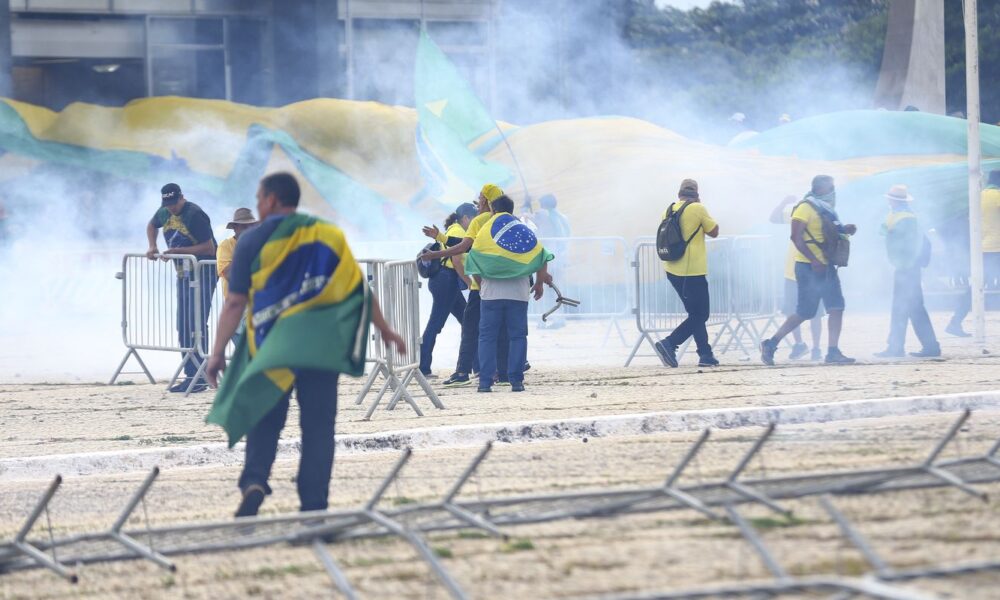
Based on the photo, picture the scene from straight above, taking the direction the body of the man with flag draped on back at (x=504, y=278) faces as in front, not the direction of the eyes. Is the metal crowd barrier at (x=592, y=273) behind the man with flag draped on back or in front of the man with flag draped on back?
in front

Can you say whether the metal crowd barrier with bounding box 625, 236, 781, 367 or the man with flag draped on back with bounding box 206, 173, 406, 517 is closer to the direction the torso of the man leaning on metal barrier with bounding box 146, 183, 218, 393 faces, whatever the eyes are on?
the man with flag draped on back

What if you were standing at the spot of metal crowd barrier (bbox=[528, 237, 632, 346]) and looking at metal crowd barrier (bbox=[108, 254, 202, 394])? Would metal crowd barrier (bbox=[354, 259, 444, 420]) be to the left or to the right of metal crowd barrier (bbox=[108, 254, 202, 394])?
left

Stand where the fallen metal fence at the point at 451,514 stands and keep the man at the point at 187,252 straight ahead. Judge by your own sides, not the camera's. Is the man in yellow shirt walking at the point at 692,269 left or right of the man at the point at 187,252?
right

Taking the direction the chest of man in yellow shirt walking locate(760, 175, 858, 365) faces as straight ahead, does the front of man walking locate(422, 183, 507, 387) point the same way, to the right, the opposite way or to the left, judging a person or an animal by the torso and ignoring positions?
the opposite way

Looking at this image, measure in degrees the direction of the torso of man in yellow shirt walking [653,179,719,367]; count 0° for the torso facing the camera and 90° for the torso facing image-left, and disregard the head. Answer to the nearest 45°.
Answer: approximately 225°

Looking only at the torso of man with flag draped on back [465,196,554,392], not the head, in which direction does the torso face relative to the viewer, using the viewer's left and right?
facing away from the viewer

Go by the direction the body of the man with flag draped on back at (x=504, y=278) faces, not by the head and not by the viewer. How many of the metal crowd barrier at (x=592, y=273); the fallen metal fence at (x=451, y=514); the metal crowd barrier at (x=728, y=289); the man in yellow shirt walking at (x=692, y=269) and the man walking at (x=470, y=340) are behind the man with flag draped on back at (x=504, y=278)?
1

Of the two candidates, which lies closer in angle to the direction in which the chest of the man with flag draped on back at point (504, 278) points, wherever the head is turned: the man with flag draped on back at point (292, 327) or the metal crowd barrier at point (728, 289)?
the metal crowd barrier

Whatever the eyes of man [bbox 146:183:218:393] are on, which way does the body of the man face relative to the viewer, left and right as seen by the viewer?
facing the viewer and to the left of the viewer

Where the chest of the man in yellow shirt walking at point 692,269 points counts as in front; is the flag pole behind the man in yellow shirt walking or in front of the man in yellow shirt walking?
in front

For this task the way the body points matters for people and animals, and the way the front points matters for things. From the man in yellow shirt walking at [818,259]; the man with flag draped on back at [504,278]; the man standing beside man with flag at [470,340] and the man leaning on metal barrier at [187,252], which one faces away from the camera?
the man with flag draped on back
